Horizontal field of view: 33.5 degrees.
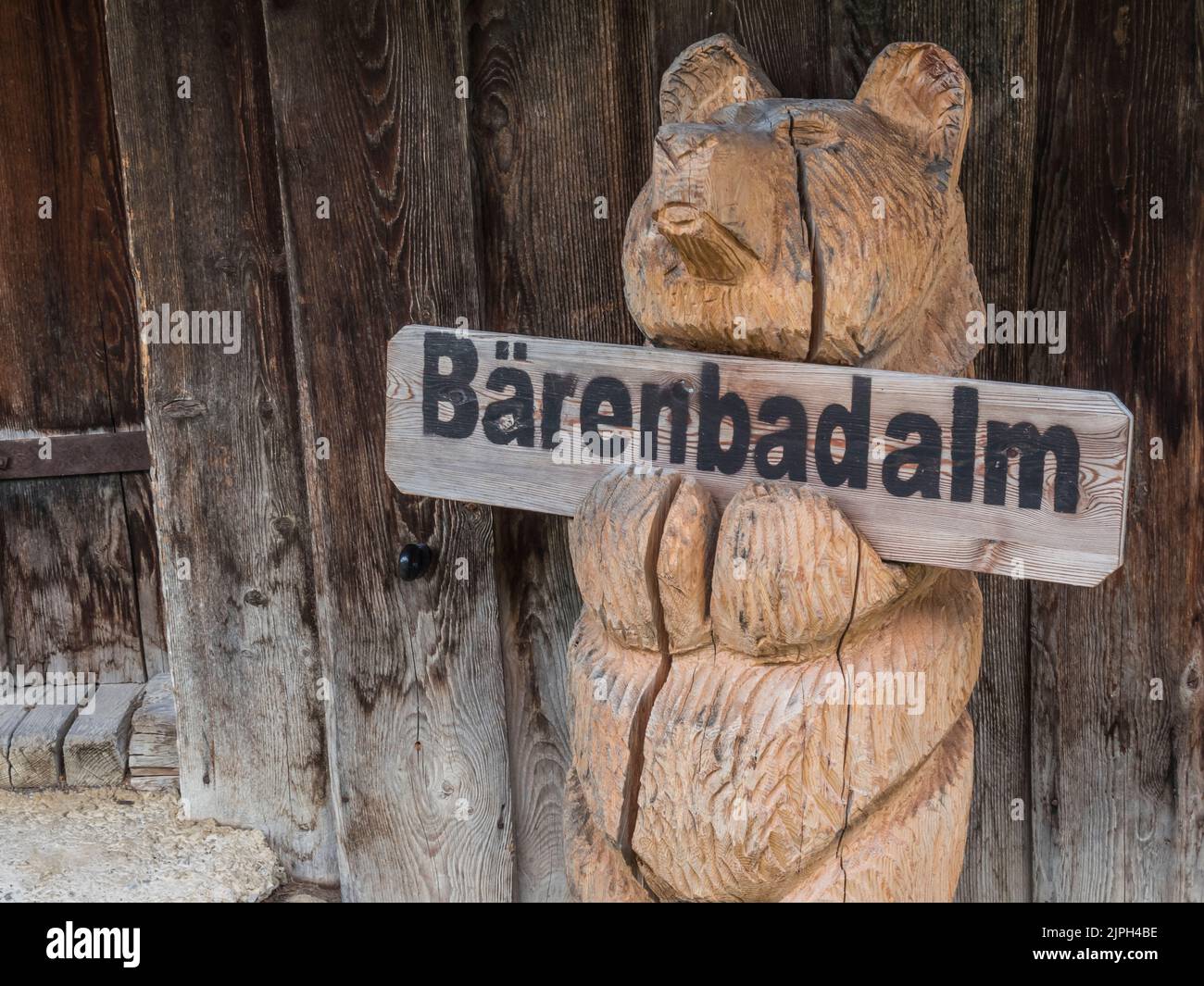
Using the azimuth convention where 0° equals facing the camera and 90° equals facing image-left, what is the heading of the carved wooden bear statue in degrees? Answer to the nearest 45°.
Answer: approximately 45°

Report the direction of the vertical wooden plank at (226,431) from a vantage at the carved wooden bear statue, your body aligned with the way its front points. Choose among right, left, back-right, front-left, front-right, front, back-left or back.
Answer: right

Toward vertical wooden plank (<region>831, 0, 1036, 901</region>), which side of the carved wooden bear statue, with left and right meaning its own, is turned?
back

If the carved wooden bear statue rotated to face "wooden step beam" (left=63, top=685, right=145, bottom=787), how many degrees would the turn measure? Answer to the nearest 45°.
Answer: approximately 90° to its right

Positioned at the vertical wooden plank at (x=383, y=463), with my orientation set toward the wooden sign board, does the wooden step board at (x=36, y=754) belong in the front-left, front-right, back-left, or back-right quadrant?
back-right

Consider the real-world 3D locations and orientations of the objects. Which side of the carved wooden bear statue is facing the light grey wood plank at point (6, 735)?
right
